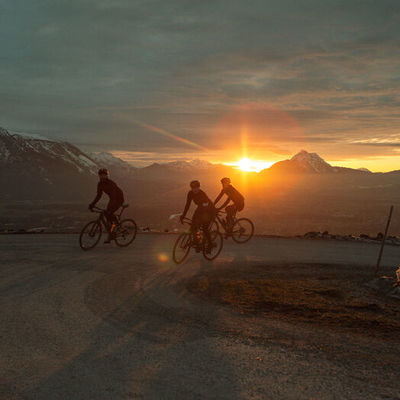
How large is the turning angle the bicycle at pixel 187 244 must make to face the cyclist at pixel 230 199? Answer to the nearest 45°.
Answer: approximately 180°

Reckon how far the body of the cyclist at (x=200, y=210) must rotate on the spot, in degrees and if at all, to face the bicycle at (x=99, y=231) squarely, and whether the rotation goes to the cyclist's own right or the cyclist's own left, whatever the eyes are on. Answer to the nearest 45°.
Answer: approximately 90° to the cyclist's own right

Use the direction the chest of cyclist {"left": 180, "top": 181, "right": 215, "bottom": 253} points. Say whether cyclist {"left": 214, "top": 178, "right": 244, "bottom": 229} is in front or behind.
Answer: behind

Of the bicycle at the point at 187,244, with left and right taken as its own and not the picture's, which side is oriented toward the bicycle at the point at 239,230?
back

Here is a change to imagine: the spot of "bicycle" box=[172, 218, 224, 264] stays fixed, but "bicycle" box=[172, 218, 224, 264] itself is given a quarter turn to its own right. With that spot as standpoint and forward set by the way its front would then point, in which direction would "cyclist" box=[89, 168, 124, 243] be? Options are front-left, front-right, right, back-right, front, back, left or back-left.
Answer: front

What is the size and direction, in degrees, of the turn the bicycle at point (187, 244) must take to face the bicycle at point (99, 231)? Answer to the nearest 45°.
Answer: approximately 90° to its right

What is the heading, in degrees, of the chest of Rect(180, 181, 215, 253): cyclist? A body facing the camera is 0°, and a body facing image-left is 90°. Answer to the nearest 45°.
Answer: approximately 45°
